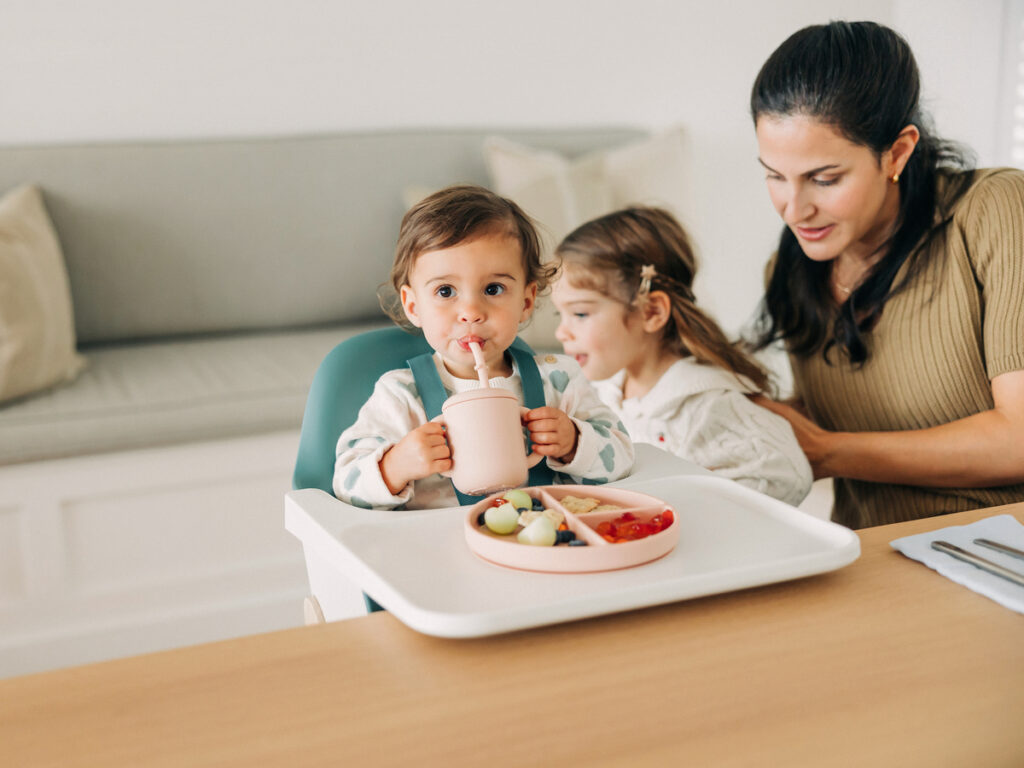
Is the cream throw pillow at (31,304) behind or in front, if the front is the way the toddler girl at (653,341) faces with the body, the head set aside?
in front

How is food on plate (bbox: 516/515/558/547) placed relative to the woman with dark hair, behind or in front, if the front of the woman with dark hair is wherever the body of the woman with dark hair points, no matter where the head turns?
in front

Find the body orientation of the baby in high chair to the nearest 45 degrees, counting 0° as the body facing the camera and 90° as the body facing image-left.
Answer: approximately 0°

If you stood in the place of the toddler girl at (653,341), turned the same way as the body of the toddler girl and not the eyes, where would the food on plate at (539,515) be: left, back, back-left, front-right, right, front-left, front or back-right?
left

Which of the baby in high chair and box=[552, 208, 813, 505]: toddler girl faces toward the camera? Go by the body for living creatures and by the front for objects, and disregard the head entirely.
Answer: the baby in high chair

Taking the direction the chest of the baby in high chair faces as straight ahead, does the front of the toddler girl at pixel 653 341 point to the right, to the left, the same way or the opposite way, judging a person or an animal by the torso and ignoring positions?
to the right

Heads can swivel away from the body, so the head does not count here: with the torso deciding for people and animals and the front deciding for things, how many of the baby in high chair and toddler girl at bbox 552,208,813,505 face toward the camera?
1

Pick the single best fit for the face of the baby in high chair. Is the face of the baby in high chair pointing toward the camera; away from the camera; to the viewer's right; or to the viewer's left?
toward the camera

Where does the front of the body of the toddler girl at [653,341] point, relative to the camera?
to the viewer's left

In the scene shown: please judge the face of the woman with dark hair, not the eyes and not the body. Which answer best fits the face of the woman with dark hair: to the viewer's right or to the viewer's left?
to the viewer's left

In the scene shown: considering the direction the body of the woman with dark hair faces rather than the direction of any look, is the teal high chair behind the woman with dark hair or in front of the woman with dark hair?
in front
